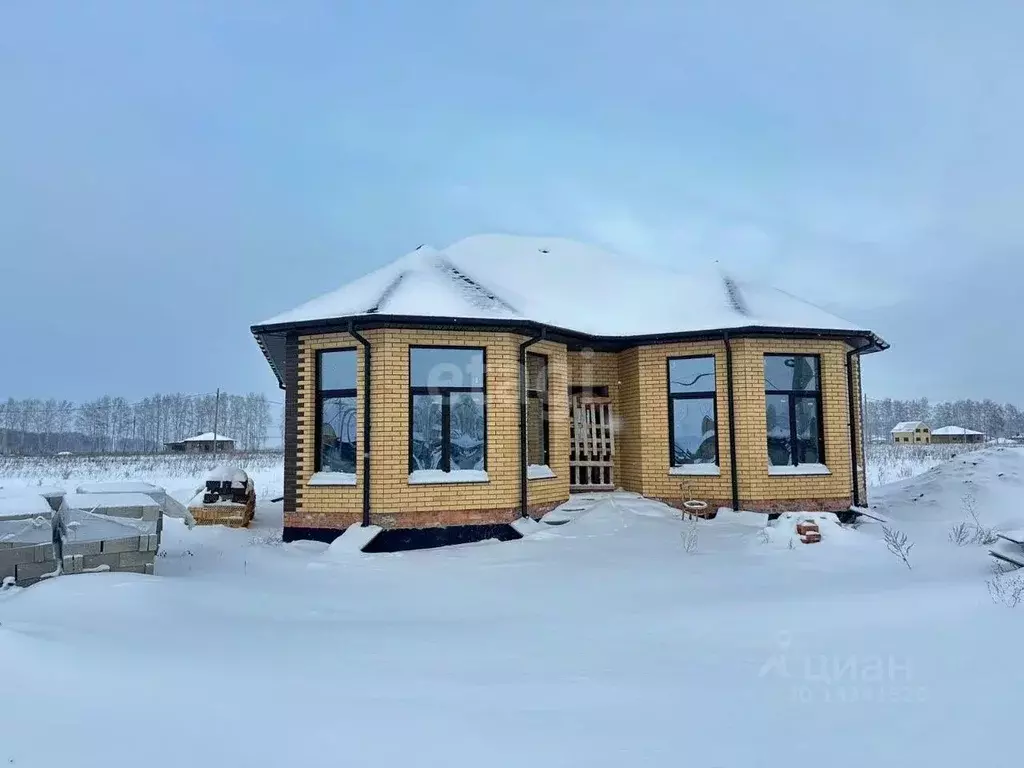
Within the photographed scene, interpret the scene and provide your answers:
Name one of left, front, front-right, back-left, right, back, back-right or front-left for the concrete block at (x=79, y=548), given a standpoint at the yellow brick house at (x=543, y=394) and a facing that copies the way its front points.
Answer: front-right

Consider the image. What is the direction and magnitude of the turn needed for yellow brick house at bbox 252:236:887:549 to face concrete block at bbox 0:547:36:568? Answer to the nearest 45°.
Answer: approximately 45° to its right

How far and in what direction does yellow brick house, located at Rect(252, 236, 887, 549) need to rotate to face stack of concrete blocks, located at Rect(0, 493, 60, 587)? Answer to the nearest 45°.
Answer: approximately 45° to its right

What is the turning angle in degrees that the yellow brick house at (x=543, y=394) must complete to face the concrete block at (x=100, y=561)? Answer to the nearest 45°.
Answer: approximately 45° to its right

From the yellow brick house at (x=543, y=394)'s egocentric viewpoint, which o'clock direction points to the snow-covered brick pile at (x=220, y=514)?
The snow-covered brick pile is roughly at 3 o'clock from the yellow brick house.

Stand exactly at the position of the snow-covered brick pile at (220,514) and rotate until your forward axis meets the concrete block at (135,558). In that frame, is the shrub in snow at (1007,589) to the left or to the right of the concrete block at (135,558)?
left

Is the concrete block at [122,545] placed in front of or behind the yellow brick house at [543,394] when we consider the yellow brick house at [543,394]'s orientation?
in front

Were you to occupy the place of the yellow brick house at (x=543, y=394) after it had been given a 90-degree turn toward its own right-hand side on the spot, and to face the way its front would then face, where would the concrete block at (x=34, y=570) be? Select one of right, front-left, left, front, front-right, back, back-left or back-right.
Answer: front-left

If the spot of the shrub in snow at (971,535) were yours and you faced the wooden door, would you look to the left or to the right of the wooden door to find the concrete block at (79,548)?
left

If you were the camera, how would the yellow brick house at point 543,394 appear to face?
facing the viewer

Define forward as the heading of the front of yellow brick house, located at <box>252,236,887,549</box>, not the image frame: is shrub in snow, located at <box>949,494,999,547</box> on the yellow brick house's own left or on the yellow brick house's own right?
on the yellow brick house's own left
